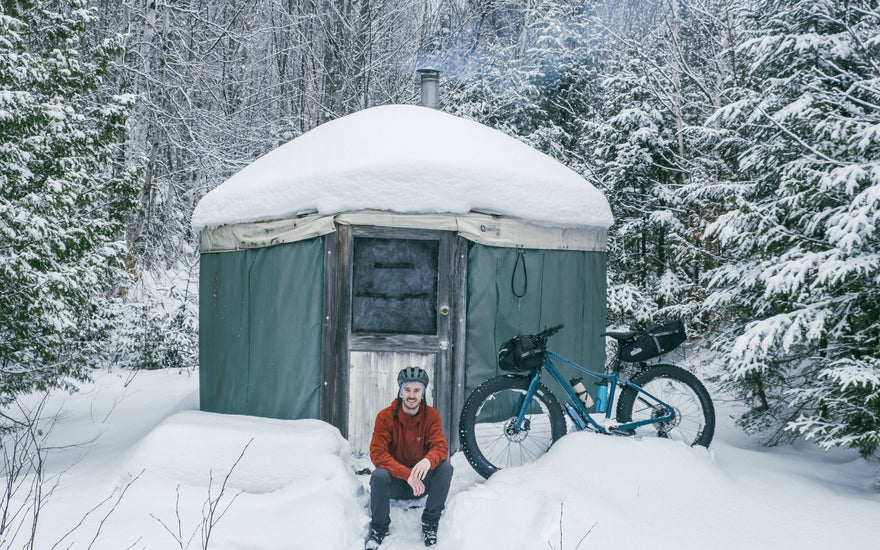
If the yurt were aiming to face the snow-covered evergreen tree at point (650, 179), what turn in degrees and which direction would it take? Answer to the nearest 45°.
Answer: approximately 135° to its left

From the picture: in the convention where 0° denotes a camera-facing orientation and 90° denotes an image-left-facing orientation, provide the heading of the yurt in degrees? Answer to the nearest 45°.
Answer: approximately 0°

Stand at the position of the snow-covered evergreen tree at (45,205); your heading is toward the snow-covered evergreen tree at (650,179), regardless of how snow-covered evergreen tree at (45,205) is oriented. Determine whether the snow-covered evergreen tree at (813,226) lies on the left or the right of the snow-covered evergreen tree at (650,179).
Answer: right

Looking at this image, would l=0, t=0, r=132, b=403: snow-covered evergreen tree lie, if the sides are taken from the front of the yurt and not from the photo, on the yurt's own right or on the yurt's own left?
on the yurt's own right

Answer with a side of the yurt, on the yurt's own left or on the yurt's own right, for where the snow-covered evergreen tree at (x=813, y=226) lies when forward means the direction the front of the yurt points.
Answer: on the yurt's own left
